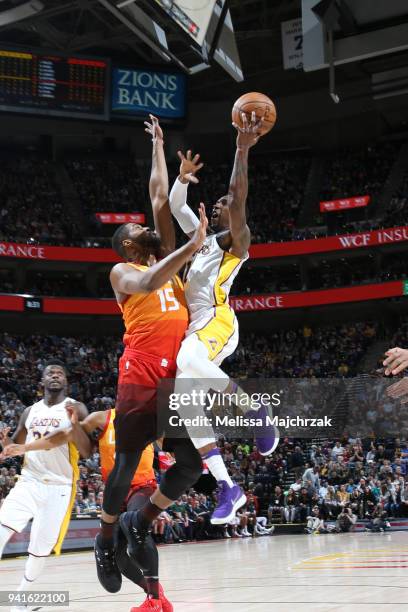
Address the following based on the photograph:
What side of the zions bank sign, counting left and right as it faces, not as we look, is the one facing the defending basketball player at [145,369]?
front

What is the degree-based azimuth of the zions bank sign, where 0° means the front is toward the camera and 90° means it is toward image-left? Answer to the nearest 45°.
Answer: approximately 0°

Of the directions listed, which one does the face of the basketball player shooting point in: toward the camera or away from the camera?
toward the camera

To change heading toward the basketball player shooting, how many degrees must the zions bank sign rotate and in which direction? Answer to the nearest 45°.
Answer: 0° — it already faces them

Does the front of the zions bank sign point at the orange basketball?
yes
